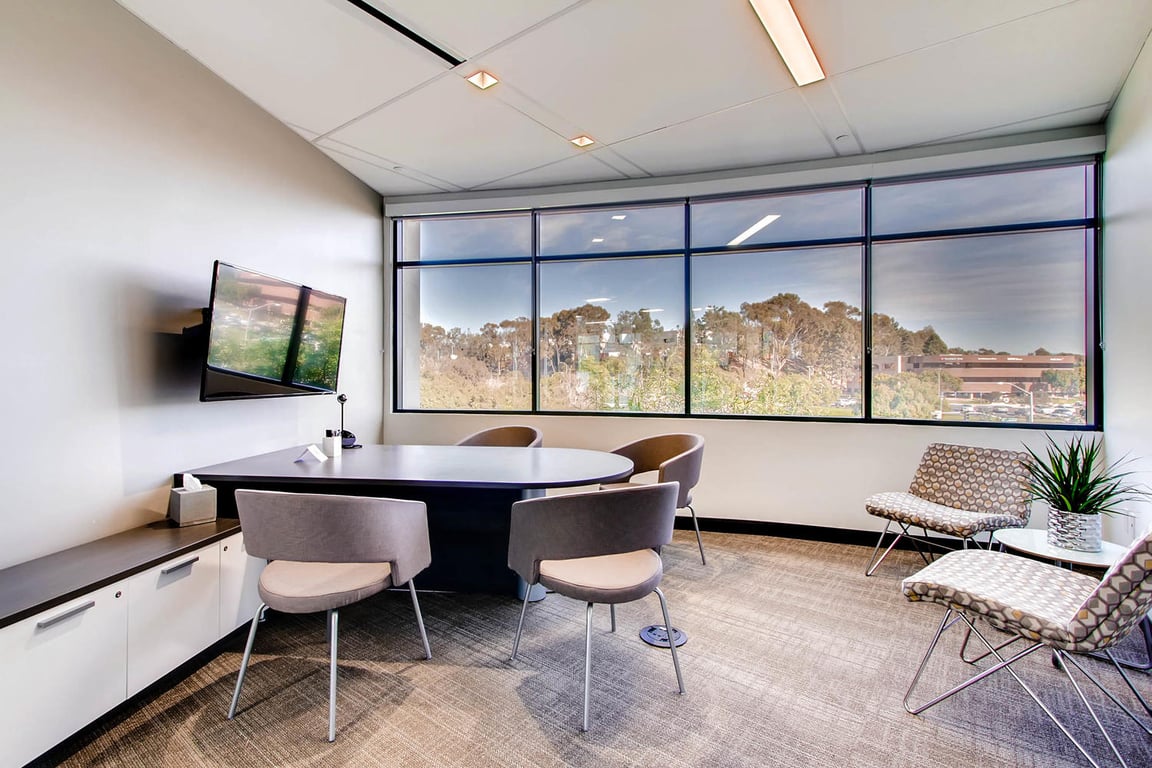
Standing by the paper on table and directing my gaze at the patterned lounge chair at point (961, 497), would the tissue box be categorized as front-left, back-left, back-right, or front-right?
back-right

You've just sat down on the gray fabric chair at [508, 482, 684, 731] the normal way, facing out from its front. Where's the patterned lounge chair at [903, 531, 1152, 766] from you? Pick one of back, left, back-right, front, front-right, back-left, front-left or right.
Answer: back-right

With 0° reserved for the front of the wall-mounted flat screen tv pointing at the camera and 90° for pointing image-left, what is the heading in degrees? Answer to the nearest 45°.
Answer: approximately 315°

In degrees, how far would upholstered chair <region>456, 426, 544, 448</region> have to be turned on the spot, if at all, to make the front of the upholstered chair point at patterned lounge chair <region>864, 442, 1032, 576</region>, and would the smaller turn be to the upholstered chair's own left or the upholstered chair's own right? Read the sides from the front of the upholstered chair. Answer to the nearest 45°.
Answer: approximately 135° to the upholstered chair's own left

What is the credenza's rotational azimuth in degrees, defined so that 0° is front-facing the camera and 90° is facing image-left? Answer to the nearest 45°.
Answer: approximately 315°

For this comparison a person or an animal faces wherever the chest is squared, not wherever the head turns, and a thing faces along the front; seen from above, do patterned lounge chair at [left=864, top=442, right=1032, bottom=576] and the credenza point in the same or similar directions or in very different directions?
very different directions

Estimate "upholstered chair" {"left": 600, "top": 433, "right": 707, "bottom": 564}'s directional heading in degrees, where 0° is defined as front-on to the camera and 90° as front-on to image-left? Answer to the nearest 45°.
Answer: approximately 45°

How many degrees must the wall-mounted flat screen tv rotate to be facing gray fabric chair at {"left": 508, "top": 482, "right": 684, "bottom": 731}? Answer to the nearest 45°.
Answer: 0° — it already faces it
